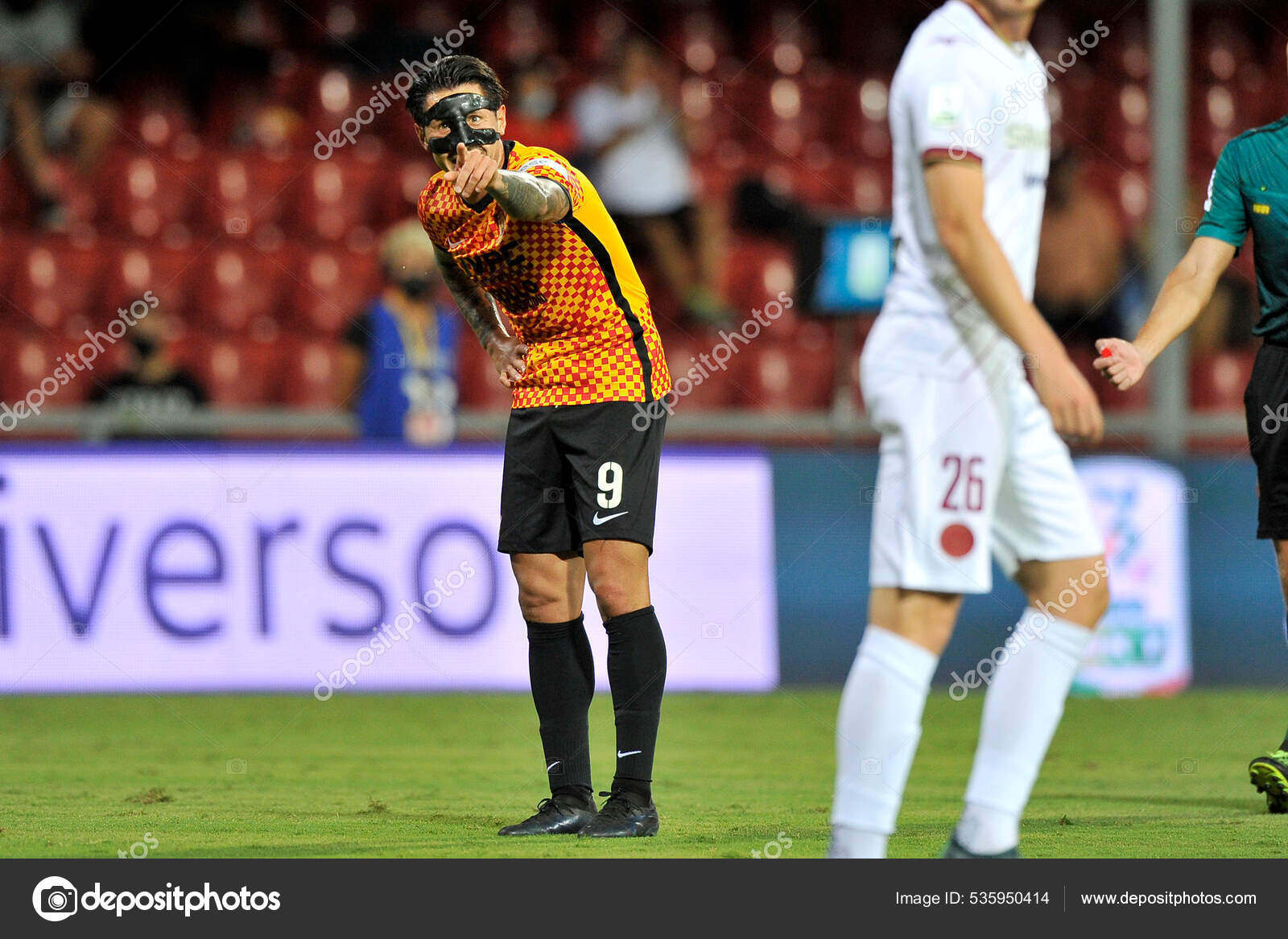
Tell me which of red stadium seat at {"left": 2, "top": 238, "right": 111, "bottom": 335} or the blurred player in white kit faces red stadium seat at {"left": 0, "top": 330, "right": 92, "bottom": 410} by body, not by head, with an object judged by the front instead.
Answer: red stadium seat at {"left": 2, "top": 238, "right": 111, "bottom": 335}

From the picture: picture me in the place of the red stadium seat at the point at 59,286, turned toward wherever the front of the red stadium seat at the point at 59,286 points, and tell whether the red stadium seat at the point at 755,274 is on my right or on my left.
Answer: on my left

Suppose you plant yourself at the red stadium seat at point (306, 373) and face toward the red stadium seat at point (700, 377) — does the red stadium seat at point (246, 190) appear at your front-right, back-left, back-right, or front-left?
back-left

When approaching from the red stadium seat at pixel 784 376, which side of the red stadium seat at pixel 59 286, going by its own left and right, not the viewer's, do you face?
left

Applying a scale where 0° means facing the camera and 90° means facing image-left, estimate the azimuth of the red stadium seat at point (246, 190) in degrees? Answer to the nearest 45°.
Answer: approximately 0°
